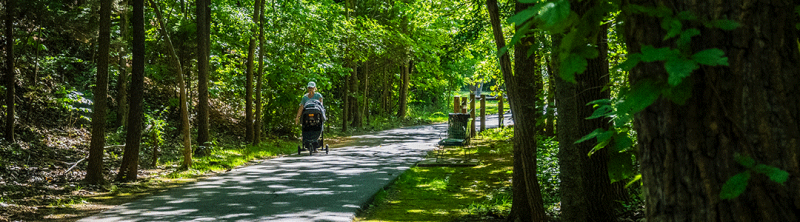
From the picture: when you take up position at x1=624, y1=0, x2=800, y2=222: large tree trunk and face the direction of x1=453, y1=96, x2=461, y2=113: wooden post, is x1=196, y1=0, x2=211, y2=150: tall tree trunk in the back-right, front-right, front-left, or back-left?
front-left

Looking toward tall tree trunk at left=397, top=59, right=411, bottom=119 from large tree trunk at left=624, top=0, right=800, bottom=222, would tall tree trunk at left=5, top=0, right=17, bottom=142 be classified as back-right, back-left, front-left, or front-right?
front-left

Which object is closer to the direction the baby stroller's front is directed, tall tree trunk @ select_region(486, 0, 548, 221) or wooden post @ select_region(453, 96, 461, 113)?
the tall tree trunk

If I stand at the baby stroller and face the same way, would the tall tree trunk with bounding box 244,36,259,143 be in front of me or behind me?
behind

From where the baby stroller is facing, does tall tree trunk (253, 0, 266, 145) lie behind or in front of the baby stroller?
behind

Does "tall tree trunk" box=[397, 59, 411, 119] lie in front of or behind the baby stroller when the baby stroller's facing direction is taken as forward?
behind

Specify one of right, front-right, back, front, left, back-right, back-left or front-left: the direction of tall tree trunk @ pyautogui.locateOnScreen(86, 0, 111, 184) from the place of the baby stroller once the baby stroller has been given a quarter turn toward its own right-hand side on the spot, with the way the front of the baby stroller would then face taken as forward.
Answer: front-left

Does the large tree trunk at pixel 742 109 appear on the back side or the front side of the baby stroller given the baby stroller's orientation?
on the front side

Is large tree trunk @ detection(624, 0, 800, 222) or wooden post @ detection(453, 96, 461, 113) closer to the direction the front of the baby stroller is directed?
the large tree trunk

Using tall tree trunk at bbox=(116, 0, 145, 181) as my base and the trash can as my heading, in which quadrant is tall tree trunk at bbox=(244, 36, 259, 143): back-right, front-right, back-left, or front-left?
front-left

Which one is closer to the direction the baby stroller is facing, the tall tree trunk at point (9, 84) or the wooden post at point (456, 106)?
the tall tree trunk

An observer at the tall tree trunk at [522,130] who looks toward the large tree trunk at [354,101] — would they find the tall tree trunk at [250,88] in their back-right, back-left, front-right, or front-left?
front-left

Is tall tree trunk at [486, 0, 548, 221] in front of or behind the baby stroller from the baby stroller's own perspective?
in front

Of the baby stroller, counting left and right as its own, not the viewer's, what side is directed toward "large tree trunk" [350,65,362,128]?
back

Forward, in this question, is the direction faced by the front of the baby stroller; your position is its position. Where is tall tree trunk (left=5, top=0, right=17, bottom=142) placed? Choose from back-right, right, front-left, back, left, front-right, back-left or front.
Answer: right

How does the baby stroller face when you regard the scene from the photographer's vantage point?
facing the viewer
